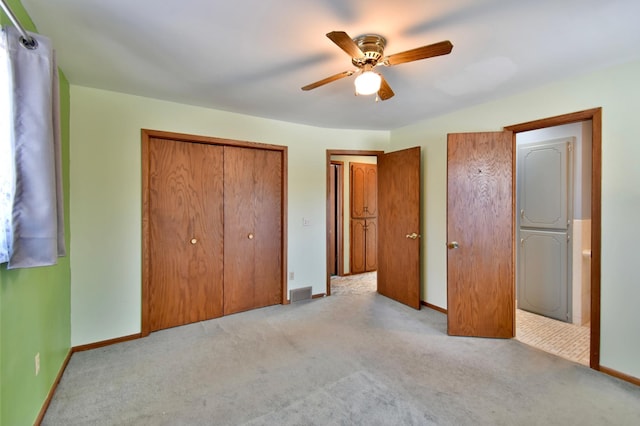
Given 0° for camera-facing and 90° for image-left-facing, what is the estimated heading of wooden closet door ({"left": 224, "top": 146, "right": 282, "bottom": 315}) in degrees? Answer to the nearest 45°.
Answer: approximately 315°

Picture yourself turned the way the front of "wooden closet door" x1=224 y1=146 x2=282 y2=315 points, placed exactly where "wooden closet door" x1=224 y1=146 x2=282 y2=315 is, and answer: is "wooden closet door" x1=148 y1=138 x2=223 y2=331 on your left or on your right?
on your right

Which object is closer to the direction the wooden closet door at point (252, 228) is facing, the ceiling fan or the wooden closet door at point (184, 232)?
the ceiling fan

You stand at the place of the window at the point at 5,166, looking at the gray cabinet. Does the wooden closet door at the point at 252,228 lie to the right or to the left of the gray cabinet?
left

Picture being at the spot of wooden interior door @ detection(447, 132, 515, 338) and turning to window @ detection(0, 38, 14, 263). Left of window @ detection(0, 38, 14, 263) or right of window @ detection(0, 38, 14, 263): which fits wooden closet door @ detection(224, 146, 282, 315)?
right

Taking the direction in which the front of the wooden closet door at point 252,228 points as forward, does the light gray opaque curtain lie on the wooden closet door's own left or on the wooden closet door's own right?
on the wooden closet door's own right

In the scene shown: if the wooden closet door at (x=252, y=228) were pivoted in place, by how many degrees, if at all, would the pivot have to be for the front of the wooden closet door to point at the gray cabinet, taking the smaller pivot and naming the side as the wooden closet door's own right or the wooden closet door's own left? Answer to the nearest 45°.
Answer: approximately 45° to the wooden closet door's own left

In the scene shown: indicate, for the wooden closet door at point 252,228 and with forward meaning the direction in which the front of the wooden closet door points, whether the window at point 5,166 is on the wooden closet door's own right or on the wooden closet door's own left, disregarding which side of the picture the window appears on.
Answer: on the wooden closet door's own right
